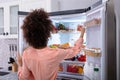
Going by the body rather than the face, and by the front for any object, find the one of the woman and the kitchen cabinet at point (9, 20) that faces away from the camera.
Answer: the woman

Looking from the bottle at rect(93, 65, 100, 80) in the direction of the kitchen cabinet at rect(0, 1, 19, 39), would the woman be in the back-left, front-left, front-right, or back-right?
front-left

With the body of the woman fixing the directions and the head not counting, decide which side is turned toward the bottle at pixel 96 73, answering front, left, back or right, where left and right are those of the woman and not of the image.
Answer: right

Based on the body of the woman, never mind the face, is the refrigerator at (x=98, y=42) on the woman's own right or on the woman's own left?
on the woman's own right

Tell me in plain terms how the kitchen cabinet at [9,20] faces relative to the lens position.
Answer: facing the viewer

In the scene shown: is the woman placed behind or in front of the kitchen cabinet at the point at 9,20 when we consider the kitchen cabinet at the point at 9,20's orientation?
in front

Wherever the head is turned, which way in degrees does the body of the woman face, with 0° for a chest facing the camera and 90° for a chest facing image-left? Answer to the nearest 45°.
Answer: approximately 180°

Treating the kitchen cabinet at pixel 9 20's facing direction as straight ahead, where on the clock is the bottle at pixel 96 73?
The bottle is roughly at 11 o'clock from the kitchen cabinet.

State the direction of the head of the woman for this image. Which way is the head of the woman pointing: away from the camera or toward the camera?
away from the camera
